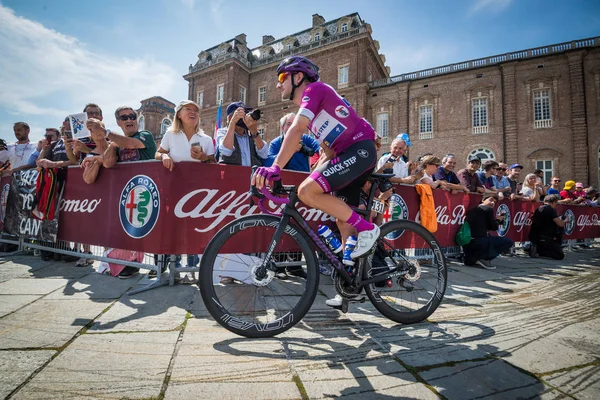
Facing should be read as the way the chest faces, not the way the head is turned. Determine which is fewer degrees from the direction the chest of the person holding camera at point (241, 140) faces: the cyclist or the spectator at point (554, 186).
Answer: the cyclist

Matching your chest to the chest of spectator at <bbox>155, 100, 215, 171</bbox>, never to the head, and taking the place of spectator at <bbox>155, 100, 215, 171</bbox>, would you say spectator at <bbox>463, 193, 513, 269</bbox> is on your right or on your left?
on your left

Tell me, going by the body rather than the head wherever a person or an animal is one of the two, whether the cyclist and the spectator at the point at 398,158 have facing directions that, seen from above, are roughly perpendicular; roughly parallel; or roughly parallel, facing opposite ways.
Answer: roughly perpendicular

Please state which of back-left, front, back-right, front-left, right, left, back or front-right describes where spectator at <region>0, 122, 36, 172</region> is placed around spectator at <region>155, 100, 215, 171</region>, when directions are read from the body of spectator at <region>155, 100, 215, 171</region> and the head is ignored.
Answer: back-right

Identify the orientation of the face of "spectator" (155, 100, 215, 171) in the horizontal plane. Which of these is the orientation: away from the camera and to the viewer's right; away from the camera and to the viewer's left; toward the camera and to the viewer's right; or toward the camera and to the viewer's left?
toward the camera and to the viewer's right

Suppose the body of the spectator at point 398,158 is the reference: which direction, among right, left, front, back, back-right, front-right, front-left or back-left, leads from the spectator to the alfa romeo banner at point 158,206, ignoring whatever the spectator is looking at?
front-right

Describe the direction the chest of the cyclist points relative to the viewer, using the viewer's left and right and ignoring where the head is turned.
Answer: facing to the left of the viewer

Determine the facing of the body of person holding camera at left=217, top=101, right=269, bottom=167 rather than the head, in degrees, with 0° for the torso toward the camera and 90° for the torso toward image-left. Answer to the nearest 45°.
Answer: approximately 315°

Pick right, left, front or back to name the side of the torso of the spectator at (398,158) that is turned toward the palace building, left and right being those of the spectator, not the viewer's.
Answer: back

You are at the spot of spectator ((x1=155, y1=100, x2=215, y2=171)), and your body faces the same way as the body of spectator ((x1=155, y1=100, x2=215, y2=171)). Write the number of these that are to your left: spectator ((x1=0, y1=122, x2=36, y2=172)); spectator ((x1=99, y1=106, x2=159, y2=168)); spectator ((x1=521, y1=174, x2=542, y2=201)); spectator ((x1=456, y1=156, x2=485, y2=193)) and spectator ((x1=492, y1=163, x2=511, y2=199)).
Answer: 3

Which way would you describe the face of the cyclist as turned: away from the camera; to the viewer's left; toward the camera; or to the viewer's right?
to the viewer's left

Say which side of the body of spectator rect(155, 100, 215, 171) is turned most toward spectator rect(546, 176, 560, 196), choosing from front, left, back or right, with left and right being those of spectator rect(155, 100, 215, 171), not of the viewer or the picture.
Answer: left

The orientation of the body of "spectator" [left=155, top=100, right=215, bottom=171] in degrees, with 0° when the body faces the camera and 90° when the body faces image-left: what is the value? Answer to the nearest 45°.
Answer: approximately 0°

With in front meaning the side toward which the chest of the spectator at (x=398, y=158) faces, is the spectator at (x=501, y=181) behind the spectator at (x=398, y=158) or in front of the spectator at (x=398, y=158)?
behind

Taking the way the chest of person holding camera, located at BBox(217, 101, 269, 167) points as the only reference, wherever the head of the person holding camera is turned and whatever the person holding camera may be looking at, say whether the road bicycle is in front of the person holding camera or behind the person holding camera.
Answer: in front

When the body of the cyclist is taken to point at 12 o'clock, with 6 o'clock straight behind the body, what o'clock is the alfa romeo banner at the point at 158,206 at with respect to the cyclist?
The alfa romeo banner is roughly at 1 o'clock from the cyclist.
